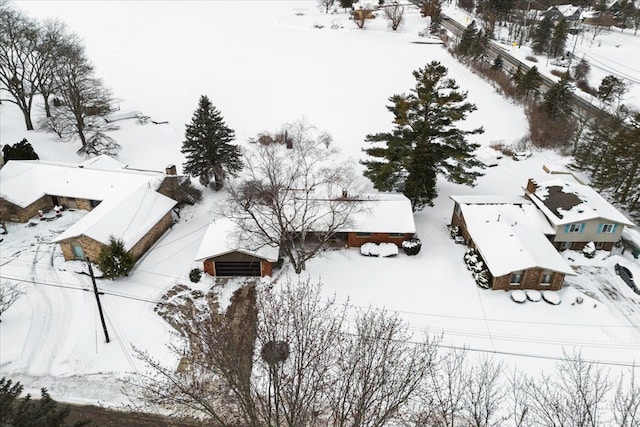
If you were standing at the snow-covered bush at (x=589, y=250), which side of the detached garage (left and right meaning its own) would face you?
left

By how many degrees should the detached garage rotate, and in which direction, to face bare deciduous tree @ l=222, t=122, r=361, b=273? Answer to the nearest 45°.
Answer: approximately 135° to its left

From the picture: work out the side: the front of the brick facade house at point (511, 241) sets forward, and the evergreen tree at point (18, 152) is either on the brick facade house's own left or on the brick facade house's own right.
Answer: on the brick facade house's own right

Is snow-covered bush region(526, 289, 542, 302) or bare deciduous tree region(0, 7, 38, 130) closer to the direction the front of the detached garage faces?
the snow-covered bush

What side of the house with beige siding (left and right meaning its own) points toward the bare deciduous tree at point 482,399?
front

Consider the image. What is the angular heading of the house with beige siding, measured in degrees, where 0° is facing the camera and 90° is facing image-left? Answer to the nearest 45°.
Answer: approximately 0°

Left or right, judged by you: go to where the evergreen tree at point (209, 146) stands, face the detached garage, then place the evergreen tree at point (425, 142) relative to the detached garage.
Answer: left

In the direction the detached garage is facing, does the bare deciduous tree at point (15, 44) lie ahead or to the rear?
to the rear

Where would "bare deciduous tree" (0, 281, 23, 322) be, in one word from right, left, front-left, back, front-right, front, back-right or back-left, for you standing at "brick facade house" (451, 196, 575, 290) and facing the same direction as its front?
front-right

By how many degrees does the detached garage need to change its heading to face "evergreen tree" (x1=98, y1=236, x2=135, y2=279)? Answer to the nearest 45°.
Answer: approximately 90° to its right

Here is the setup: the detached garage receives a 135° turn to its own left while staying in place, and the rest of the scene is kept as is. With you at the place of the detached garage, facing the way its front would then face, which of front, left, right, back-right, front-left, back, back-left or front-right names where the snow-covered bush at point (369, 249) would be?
front-right

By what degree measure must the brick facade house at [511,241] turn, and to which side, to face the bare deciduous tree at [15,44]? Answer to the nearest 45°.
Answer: approximately 90° to its right
